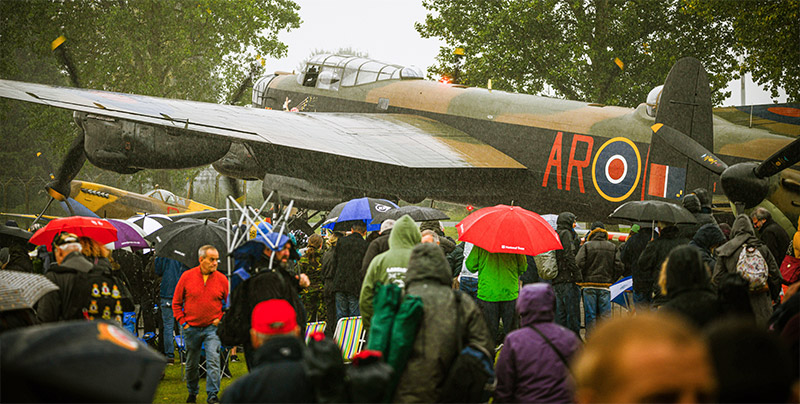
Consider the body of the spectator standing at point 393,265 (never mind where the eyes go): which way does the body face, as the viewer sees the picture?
away from the camera

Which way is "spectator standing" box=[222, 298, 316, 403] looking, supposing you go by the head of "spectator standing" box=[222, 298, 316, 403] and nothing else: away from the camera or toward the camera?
away from the camera

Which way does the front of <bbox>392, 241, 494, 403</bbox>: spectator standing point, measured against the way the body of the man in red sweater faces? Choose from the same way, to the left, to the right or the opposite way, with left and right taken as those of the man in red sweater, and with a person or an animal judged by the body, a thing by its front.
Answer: the opposite way

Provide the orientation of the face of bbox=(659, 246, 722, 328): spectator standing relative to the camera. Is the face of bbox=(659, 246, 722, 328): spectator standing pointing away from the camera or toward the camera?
away from the camera

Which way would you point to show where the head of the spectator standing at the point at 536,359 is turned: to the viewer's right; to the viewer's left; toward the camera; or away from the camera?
away from the camera

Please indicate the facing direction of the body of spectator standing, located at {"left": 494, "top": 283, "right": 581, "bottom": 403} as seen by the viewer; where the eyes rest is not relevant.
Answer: away from the camera

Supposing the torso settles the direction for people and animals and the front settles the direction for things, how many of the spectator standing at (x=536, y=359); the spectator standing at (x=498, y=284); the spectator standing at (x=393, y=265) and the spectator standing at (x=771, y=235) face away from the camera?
3
